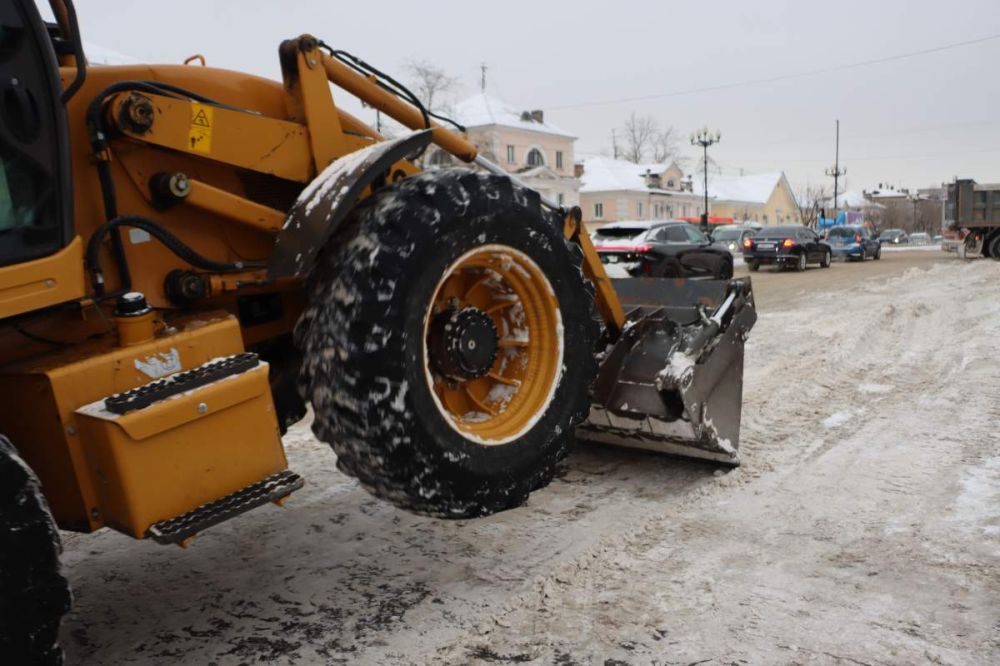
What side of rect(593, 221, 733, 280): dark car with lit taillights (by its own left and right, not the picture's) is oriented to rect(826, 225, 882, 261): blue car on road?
front

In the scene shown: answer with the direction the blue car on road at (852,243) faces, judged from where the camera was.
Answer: facing away from the viewer and to the right of the viewer

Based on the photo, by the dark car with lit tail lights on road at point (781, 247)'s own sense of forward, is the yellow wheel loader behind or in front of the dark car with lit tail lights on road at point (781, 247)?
behind

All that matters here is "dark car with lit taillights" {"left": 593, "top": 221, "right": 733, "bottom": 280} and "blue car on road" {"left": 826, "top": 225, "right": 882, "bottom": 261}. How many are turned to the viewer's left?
0

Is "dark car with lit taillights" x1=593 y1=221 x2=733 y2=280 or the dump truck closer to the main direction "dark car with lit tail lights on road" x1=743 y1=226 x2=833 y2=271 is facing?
the dump truck

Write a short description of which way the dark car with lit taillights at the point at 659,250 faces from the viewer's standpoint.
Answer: facing away from the viewer and to the right of the viewer

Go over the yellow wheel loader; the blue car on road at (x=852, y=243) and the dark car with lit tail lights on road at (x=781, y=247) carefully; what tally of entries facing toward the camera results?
0

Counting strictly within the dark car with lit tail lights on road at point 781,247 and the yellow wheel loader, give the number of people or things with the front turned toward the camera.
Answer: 0

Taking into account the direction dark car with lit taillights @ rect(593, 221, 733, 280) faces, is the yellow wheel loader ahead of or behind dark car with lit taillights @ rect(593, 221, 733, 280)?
behind

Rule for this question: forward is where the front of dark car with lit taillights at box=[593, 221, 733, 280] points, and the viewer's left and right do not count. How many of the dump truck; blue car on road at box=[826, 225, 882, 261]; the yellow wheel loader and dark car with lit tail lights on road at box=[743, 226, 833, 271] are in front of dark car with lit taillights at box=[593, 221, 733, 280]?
3
